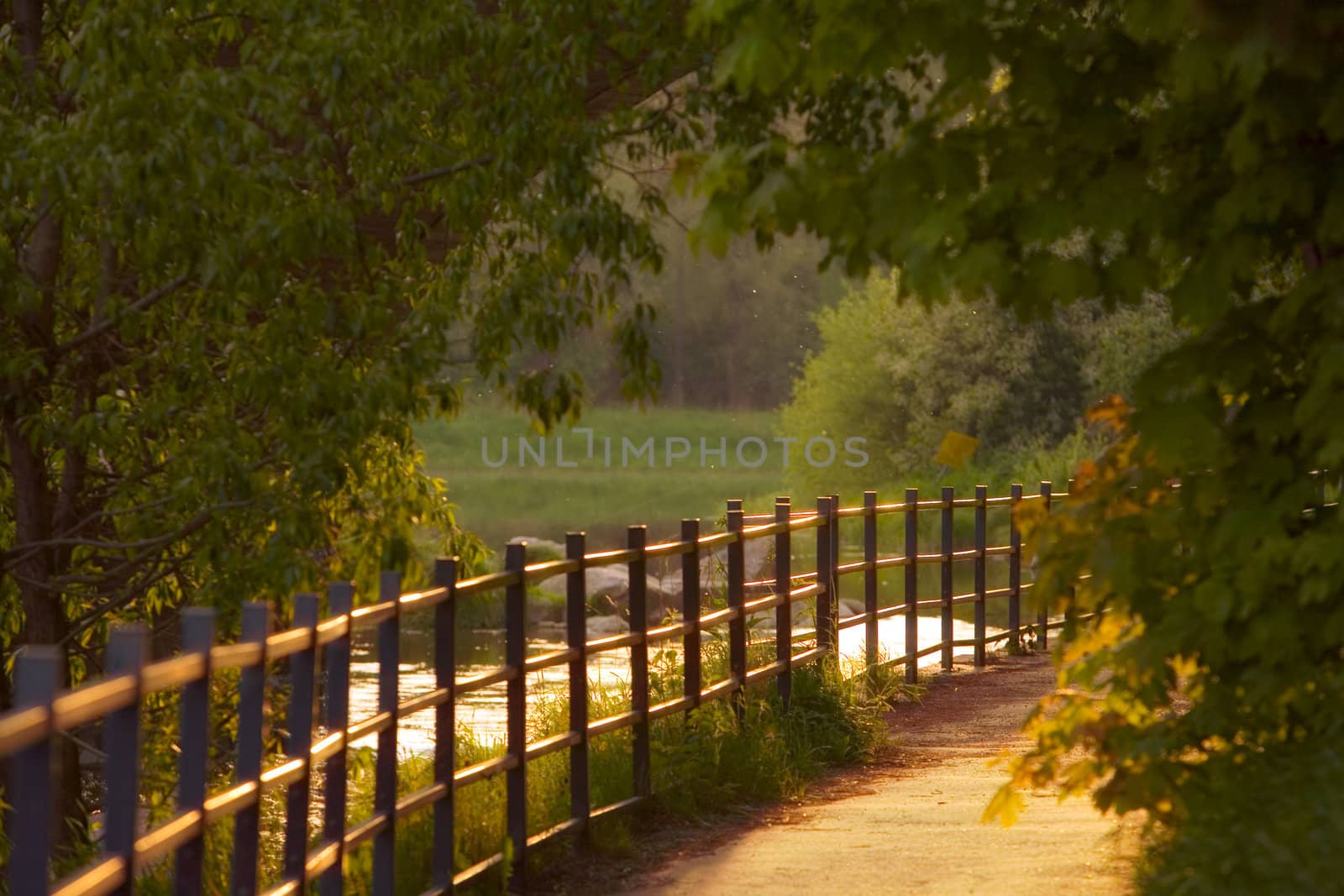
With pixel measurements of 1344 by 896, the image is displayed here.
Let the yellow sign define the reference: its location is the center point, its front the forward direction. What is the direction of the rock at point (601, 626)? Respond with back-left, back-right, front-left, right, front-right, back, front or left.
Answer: front-right

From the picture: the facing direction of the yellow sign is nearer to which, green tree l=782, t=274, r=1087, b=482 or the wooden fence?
the wooden fence

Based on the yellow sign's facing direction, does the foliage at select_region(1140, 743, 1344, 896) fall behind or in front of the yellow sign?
in front

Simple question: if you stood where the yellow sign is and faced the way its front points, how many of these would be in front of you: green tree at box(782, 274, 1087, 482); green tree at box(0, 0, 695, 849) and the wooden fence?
2

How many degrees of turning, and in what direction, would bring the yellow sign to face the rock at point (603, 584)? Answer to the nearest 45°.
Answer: approximately 45° to its right

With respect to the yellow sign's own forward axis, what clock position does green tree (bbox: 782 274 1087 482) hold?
The green tree is roughly at 6 o'clock from the yellow sign.

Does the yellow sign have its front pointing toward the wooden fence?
yes

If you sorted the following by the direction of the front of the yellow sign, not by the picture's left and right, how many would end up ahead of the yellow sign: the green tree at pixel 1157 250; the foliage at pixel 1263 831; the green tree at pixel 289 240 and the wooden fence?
4

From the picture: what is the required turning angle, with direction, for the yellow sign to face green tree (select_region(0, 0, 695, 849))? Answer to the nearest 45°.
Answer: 0° — it already faces it

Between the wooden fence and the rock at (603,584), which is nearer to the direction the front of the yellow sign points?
the wooden fence

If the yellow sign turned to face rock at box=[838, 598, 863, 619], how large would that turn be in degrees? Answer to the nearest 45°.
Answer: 0° — it already faces it

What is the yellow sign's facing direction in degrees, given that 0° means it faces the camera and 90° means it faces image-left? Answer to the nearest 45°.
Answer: approximately 0°

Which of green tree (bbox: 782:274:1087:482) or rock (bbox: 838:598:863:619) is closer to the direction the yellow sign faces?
the rock

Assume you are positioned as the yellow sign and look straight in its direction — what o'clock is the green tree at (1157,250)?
The green tree is roughly at 12 o'clock from the yellow sign.
